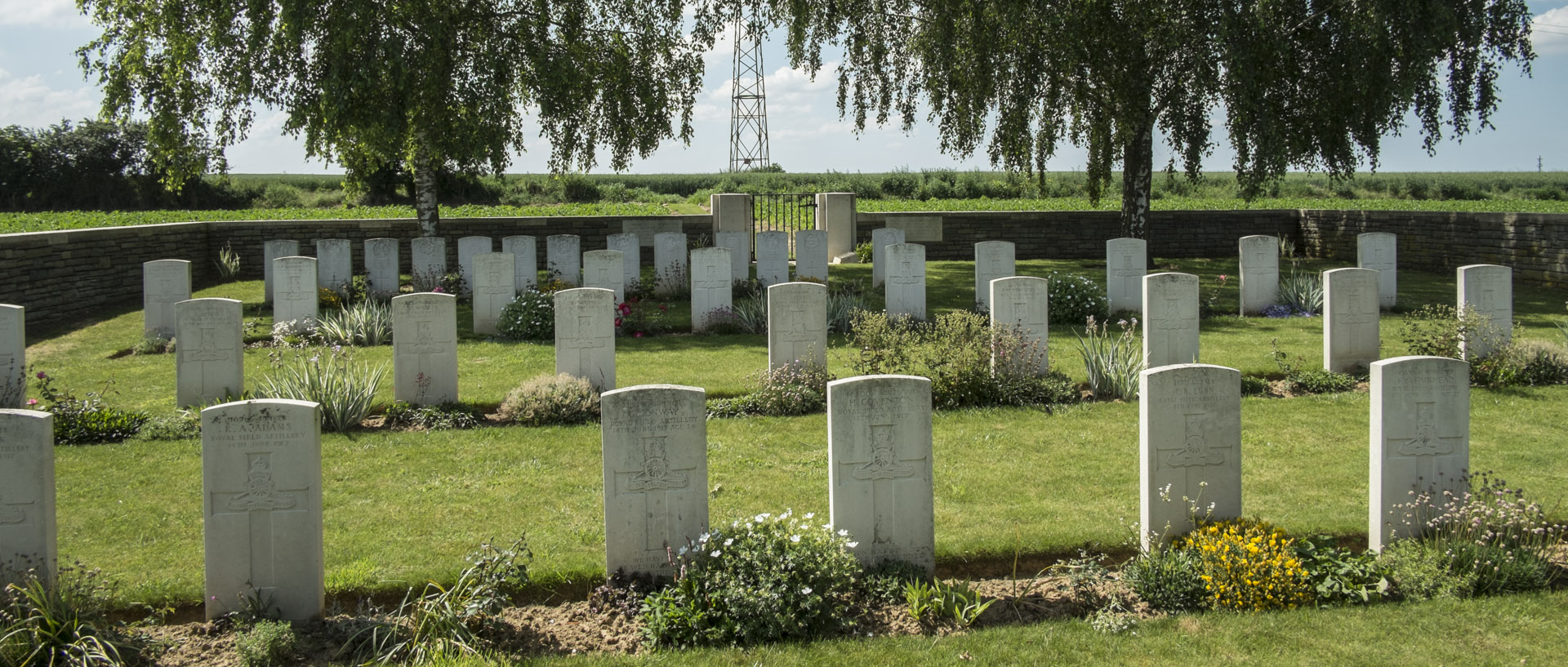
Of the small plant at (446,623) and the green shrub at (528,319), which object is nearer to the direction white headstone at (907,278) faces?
the small plant

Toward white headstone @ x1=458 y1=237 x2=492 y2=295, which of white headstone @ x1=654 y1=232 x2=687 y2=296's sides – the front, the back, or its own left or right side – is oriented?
right

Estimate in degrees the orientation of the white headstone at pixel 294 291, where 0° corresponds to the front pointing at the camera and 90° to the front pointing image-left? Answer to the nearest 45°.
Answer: approximately 0°

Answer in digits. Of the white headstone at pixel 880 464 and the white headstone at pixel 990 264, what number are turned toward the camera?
2

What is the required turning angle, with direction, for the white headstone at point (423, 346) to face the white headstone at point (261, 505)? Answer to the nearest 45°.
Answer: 0° — it already faces it

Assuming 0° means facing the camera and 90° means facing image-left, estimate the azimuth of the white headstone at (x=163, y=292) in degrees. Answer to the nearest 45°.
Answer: approximately 0°

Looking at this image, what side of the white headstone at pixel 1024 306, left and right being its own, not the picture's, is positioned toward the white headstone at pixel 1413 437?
front

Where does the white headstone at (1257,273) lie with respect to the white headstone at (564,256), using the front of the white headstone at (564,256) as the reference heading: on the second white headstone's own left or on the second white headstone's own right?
on the second white headstone's own left
